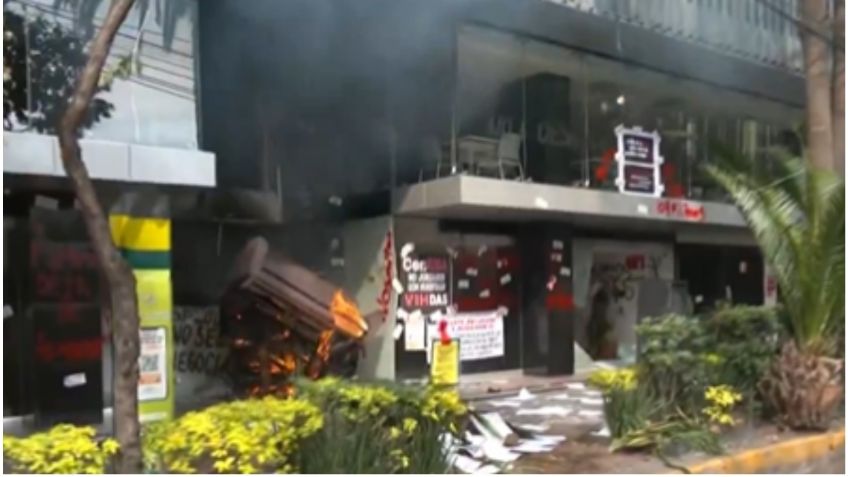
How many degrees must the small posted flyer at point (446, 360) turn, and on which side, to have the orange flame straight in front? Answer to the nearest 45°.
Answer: approximately 45° to its right

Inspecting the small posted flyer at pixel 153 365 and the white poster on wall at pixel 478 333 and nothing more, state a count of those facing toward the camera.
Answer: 2

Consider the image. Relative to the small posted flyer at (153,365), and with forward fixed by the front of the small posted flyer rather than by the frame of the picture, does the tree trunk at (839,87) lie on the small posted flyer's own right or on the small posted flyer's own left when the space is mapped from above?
on the small posted flyer's own left

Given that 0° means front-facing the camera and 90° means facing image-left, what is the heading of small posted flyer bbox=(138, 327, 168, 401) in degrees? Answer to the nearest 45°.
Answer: approximately 0°

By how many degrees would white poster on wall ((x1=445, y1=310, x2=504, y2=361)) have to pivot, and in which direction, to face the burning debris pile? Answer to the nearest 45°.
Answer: approximately 45° to its right

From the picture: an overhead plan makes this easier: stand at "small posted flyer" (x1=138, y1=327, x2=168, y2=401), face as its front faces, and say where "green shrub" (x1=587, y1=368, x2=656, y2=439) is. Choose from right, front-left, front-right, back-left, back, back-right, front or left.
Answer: front-left

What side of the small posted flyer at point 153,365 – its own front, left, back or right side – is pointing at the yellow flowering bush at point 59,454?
front

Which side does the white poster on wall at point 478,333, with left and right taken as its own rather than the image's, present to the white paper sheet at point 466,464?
front

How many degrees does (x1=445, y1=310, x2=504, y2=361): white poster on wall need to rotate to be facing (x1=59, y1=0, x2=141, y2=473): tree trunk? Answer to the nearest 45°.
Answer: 0° — it already faces it

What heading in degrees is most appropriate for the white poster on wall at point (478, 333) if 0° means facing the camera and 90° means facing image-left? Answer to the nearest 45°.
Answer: approximately 0°

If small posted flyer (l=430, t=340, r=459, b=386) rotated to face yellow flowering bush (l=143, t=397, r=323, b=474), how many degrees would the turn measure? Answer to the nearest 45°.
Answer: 0° — it already faces it

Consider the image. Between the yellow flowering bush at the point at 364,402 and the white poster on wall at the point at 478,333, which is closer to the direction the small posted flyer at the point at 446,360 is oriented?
the yellow flowering bush

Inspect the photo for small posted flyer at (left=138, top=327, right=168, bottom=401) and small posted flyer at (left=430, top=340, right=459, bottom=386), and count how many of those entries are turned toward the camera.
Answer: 2

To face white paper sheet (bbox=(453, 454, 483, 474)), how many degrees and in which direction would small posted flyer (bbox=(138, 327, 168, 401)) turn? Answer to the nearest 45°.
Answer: approximately 45° to its left
